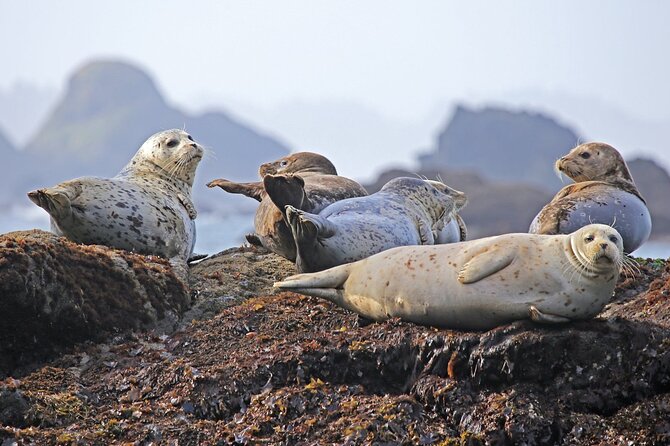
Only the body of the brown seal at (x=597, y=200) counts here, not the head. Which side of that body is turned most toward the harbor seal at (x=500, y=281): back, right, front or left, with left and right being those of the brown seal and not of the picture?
left

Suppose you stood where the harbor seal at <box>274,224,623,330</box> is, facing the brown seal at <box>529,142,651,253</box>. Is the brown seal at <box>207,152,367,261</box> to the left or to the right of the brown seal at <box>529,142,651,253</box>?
left

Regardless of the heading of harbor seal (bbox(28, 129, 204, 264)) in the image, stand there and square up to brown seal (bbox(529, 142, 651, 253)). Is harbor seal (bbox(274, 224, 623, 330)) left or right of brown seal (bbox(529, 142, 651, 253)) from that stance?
right

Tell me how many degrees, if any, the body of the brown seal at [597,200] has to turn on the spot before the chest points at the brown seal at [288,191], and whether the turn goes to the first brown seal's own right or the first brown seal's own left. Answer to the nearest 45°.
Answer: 0° — it already faces it

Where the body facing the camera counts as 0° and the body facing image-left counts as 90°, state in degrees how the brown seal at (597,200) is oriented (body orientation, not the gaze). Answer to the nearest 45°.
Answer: approximately 90°
